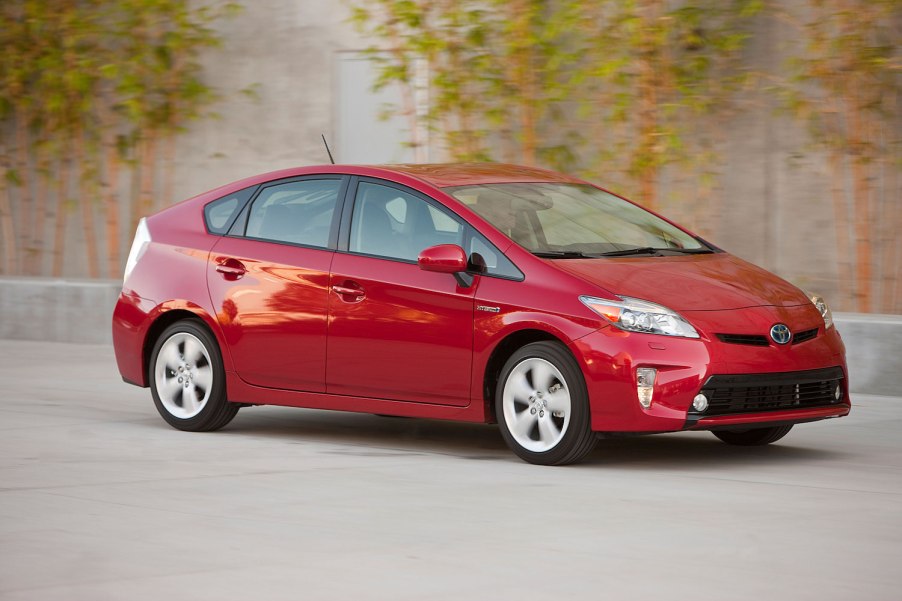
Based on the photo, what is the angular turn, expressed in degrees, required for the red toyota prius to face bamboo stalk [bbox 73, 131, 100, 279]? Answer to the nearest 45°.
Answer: approximately 180°

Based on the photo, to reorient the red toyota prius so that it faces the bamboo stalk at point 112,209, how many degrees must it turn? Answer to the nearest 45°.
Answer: approximately 180°

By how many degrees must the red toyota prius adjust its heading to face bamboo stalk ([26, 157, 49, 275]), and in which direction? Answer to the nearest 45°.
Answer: approximately 180°

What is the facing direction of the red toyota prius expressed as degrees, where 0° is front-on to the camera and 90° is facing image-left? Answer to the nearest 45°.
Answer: approximately 315°

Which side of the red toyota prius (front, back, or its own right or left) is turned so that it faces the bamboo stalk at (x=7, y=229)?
back

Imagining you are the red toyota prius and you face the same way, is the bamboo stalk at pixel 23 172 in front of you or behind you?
behind

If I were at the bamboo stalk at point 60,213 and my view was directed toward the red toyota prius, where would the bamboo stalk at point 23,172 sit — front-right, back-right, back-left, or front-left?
back-right

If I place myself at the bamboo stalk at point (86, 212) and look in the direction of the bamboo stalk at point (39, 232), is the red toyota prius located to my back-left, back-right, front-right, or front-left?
back-left

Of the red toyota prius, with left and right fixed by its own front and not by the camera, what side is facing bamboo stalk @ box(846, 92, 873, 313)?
left

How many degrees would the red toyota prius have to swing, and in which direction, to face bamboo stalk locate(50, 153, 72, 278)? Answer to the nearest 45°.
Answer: approximately 180°
